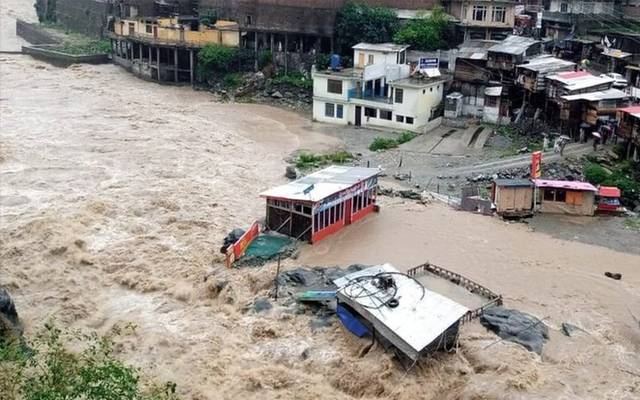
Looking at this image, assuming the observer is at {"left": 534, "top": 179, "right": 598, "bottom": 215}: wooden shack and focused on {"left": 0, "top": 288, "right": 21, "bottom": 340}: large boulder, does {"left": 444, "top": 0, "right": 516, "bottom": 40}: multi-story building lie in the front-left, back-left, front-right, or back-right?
back-right

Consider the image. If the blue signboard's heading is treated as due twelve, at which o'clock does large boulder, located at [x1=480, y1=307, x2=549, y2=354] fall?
The large boulder is roughly at 12 o'clock from the blue signboard.

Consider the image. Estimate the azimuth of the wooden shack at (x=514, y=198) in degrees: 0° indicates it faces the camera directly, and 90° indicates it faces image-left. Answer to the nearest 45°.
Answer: approximately 0°

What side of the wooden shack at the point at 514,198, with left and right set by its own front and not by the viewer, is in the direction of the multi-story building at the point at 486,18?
back

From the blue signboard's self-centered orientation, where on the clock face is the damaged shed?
The damaged shed is roughly at 12 o'clock from the blue signboard.

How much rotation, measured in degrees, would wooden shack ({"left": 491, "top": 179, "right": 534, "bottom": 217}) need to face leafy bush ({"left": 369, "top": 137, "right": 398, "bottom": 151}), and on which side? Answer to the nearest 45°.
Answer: approximately 135° to its right

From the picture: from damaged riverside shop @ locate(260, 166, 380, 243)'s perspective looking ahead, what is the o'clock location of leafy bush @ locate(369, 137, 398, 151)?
The leafy bush is roughly at 8 o'clock from the damaged riverside shop.

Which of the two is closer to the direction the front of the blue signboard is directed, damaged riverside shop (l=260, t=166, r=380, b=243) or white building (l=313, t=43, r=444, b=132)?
the damaged riverside shop

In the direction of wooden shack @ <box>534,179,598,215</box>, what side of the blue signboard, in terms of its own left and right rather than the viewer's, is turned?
front

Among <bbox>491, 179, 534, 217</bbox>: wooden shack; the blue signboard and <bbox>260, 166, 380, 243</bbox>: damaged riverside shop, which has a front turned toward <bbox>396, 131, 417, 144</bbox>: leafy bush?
the blue signboard

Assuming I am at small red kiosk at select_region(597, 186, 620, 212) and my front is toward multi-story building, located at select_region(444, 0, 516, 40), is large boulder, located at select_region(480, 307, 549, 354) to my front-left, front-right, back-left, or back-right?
back-left

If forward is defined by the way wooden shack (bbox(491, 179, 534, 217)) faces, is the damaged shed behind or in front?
in front

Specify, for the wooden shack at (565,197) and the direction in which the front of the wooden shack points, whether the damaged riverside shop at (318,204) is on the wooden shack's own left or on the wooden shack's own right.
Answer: on the wooden shack's own right

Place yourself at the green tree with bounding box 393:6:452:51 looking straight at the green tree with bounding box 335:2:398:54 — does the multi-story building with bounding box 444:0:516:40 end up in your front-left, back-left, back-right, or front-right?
back-right
